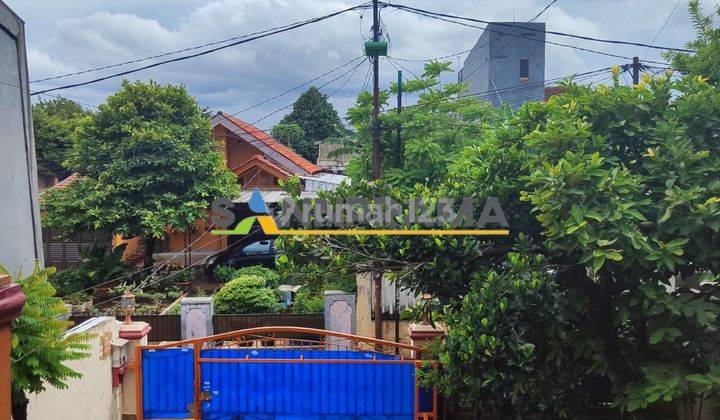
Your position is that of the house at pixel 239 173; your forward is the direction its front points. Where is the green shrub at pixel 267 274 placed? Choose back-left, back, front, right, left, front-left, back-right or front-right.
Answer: front

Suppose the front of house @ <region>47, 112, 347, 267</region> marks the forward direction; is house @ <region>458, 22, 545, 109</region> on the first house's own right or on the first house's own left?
on the first house's own left

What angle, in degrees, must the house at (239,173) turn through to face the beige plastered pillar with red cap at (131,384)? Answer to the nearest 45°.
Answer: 0° — it already faces it

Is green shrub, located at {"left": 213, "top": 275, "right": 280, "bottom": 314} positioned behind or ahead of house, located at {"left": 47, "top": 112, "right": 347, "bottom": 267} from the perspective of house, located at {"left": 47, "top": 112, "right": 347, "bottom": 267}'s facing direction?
ahead

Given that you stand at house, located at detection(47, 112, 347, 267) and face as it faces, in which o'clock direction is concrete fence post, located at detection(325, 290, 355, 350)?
The concrete fence post is roughly at 12 o'clock from the house.

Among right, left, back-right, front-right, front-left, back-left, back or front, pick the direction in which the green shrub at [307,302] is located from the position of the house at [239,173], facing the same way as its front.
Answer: front

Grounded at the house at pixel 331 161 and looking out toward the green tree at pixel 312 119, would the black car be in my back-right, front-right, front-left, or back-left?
back-left

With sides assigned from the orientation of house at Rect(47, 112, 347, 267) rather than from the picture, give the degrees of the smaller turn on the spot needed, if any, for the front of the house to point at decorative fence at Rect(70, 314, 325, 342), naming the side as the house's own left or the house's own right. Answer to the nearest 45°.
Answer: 0° — it already faces it

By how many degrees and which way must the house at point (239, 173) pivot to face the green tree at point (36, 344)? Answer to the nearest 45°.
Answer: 0° — it already faces it

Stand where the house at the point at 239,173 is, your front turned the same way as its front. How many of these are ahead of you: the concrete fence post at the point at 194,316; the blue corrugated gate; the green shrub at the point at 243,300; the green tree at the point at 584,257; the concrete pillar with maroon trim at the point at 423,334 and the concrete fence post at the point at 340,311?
6
